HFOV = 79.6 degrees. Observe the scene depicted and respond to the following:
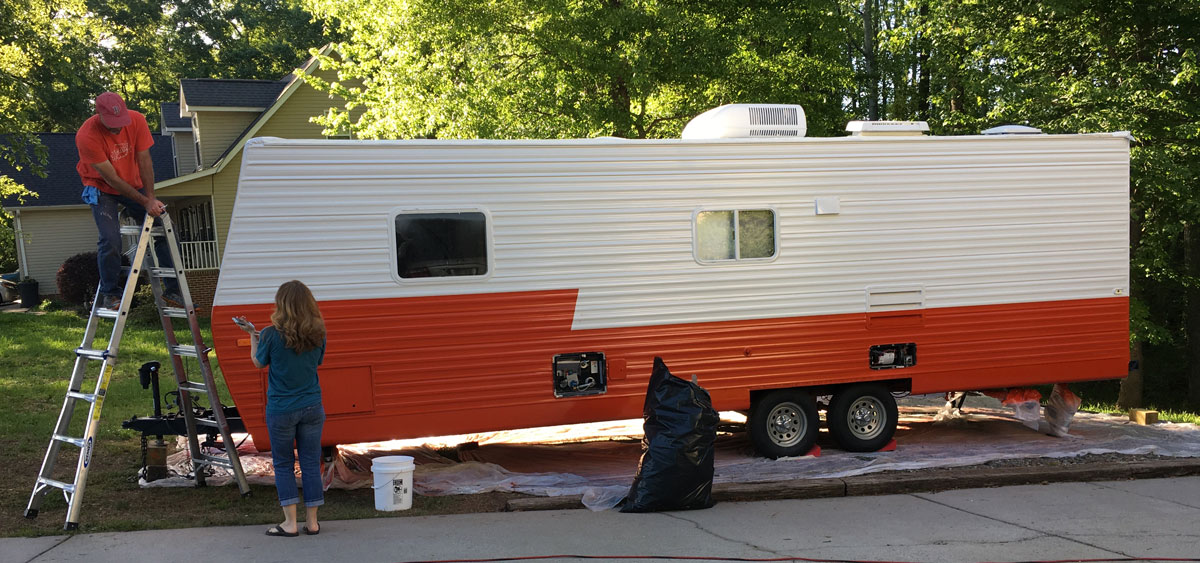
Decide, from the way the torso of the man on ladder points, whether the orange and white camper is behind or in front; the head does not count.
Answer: in front

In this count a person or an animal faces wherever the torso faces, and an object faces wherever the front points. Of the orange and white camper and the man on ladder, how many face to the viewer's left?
1

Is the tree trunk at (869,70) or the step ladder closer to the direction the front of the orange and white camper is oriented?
the step ladder

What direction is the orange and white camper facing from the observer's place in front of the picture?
facing to the left of the viewer

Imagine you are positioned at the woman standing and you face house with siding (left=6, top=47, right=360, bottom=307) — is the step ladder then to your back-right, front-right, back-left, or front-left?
front-left

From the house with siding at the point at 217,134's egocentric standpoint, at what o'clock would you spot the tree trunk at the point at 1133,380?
The tree trunk is roughly at 9 o'clock from the house with siding.

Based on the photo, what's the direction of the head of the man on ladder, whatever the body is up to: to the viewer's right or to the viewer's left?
to the viewer's right

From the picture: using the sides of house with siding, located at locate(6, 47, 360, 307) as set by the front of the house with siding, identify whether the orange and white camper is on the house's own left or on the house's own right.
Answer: on the house's own left

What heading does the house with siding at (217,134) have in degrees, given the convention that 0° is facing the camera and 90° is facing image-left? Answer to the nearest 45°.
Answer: approximately 45°

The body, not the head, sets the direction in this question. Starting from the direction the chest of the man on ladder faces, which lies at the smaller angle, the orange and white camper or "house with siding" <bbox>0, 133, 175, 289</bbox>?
the orange and white camper

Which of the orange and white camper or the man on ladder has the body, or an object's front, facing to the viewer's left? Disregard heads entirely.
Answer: the orange and white camper

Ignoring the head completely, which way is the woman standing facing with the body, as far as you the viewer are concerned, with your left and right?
facing away from the viewer and to the left of the viewer

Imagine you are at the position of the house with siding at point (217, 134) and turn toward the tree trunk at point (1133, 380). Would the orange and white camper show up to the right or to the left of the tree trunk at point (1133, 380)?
right

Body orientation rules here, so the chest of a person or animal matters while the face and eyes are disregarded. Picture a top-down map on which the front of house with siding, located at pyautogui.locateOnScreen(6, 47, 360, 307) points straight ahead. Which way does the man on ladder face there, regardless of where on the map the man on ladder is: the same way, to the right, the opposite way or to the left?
to the left

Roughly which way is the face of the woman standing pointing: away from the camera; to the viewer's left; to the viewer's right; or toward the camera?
away from the camera

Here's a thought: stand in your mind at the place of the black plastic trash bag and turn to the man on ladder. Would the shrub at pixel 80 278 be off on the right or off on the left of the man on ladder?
right
